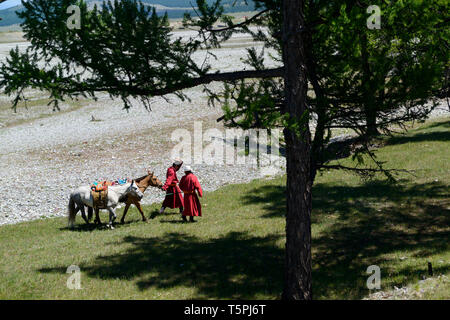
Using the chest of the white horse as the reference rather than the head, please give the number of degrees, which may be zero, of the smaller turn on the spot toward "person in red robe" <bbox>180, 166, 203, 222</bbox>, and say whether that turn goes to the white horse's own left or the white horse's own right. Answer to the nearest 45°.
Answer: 0° — it already faces them

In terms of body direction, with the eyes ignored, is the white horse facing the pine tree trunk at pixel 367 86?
no

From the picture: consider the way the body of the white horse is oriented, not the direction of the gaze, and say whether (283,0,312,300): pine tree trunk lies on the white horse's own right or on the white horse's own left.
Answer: on the white horse's own right

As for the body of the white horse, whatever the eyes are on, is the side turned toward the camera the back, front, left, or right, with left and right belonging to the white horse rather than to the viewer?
right
